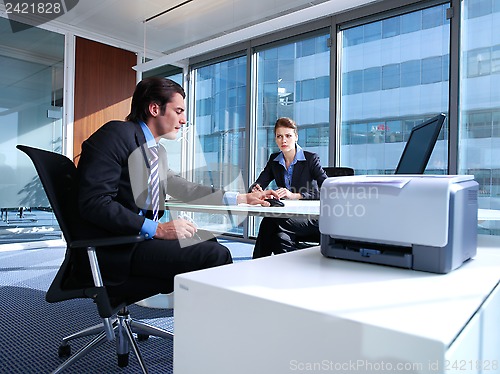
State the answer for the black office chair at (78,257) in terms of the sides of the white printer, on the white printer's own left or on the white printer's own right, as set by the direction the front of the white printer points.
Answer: on the white printer's own right

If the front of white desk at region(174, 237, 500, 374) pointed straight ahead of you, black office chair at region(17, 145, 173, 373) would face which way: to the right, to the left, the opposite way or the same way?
to the left

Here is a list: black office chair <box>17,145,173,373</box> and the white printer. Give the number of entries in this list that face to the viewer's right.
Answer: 1

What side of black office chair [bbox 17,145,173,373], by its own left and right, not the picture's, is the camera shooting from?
right

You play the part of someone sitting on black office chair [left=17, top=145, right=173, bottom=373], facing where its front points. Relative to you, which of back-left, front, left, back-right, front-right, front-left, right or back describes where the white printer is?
front-right

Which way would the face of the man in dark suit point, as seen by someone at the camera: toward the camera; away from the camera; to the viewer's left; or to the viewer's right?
to the viewer's right

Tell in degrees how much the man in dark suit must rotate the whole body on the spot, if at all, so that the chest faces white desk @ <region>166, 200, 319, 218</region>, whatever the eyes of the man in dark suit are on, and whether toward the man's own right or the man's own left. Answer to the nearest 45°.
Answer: approximately 45° to the man's own left

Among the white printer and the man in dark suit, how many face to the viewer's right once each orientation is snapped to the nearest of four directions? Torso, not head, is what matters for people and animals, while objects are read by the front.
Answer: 1
